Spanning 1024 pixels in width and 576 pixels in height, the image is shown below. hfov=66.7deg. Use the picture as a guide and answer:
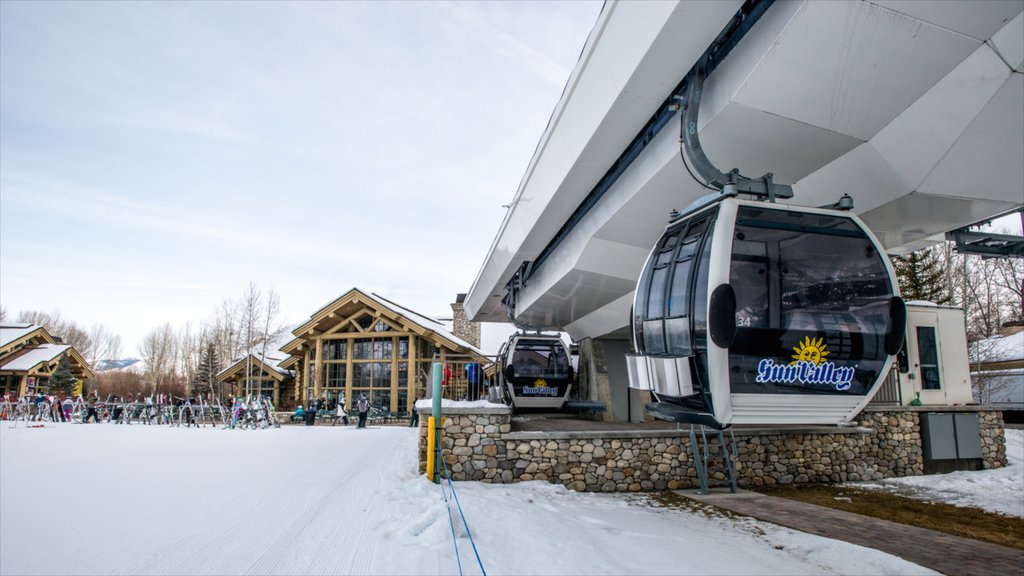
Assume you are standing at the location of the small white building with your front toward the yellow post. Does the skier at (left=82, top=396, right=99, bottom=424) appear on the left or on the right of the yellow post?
right

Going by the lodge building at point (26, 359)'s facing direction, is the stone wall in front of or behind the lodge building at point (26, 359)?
in front

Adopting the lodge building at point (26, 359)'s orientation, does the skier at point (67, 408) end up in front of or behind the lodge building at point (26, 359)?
in front

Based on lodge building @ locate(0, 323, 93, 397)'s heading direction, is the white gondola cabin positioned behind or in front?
in front

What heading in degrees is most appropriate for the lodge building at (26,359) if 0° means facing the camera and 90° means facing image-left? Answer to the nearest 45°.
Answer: approximately 315°
